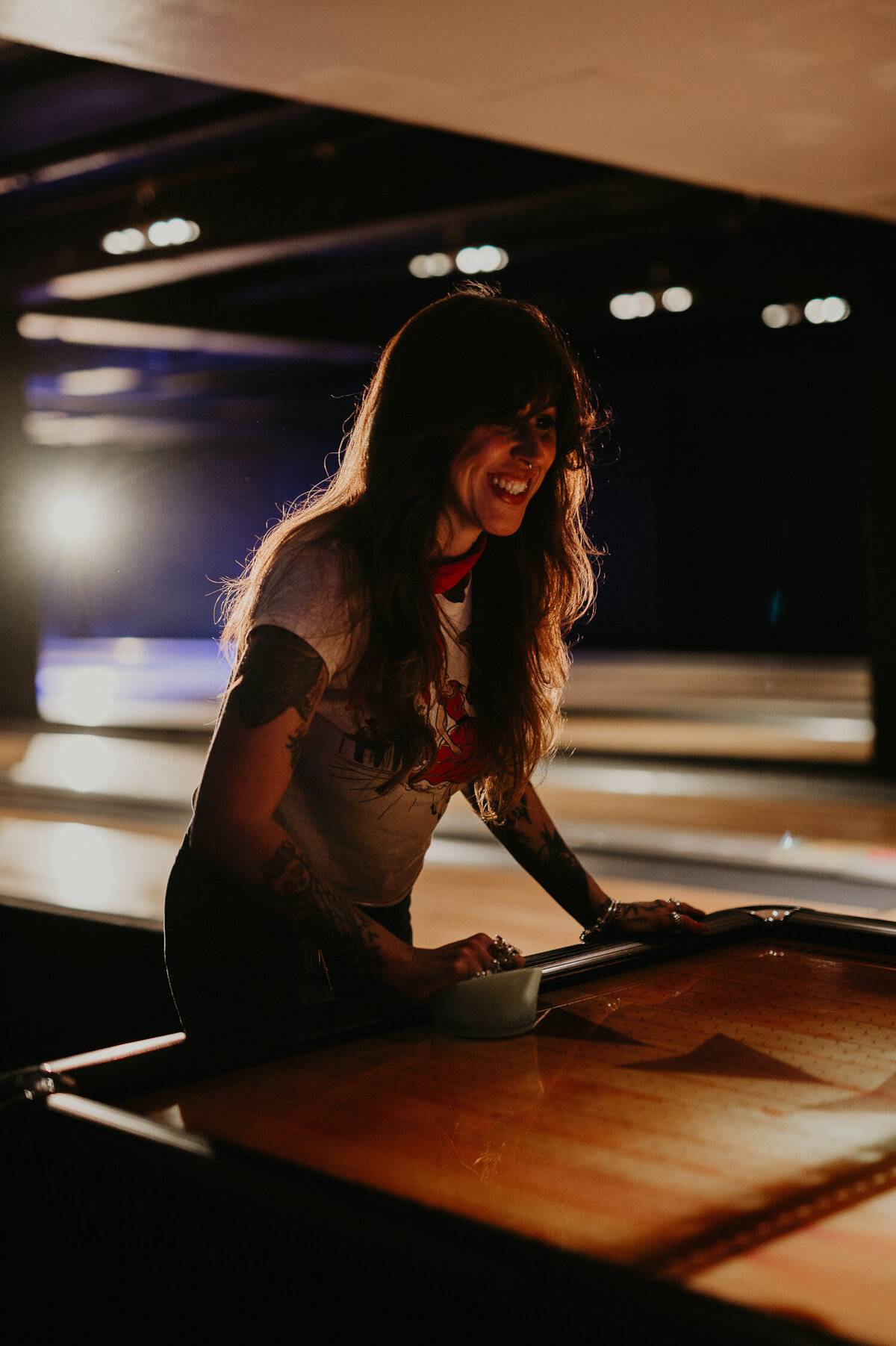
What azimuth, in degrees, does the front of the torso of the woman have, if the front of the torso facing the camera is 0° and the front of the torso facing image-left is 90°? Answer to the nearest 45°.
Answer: approximately 315°

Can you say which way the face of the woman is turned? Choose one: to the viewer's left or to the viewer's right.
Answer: to the viewer's right
